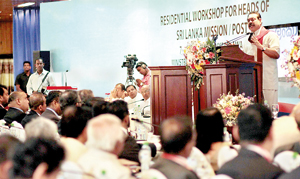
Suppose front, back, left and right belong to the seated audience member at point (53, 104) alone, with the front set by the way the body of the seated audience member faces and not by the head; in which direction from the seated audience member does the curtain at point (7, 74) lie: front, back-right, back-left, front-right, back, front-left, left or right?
left

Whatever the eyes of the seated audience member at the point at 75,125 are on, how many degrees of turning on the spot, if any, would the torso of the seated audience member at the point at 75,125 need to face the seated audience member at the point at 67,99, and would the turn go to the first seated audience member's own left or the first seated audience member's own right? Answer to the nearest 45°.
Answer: approximately 45° to the first seated audience member's own left

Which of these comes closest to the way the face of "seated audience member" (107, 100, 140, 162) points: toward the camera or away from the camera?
away from the camera

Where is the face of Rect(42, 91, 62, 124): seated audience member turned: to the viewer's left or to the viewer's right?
to the viewer's right

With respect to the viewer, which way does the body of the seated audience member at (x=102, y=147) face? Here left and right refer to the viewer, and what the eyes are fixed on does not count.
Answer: facing away from the viewer and to the right of the viewer

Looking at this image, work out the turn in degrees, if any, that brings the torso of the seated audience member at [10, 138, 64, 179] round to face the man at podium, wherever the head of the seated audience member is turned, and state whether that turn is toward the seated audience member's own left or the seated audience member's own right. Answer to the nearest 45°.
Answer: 0° — they already face them

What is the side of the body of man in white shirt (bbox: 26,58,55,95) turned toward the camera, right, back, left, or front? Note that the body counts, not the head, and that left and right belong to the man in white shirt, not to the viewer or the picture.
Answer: front

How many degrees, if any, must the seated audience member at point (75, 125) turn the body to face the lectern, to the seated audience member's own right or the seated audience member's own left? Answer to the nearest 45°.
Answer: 0° — they already face it

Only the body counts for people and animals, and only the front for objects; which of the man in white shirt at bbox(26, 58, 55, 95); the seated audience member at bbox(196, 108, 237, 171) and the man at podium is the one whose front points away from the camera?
the seated audience member

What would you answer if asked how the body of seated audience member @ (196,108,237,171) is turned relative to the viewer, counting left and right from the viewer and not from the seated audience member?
facing away from the viewer

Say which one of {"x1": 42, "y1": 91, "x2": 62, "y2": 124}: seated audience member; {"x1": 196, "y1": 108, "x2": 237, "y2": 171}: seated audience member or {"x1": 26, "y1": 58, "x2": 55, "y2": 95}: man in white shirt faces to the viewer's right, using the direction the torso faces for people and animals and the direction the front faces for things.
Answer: {"x1": 42, "y1": 91, "x2": 62, "y2": 124}: seated audience member

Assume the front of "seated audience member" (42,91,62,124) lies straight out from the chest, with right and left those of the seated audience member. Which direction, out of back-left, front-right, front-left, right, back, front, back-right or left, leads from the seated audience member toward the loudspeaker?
left

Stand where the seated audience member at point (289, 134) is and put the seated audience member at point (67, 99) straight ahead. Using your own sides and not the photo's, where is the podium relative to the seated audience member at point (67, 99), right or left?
right

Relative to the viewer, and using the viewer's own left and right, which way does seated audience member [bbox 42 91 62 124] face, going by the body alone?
facing to the right of the viewer

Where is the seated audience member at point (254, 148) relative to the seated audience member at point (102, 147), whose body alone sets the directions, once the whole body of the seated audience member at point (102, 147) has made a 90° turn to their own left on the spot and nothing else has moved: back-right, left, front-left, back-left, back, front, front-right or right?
back-right

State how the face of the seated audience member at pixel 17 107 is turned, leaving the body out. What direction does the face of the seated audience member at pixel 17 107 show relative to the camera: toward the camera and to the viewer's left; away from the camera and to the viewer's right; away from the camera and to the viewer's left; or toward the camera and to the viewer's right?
away from the camera and to the viewer's right
